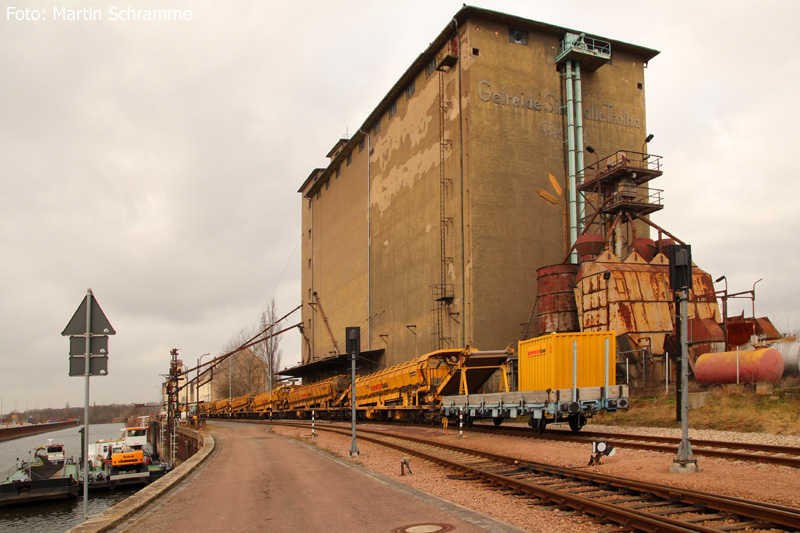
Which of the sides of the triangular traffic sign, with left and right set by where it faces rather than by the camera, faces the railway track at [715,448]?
right

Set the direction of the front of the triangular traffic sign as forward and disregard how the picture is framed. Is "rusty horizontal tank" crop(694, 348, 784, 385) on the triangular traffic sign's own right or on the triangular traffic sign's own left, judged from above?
on the triangular traffic sign's own right

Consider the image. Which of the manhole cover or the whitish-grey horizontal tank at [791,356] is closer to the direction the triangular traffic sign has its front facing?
the whitish-grey horizontal tank

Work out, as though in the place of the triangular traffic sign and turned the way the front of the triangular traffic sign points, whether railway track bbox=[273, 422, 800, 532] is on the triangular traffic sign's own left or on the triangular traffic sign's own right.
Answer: on the triangular traffic sign's own right

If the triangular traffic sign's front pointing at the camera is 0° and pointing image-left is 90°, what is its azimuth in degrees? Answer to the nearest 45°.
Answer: approximately 180°

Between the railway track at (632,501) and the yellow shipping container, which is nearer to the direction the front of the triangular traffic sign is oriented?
the yellow shipping container
